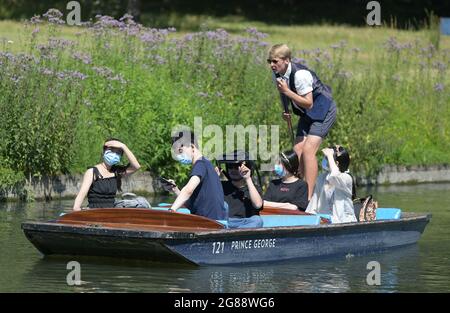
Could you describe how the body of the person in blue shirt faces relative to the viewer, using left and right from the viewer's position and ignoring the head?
facing to the left of the viewer

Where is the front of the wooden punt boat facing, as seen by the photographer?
facing the viewer and to the left of the viewer

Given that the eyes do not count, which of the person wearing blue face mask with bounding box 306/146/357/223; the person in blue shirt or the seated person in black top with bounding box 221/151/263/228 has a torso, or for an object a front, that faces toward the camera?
the seated person in black top

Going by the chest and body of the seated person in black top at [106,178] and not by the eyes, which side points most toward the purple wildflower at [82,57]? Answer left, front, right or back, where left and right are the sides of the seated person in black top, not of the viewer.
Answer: back

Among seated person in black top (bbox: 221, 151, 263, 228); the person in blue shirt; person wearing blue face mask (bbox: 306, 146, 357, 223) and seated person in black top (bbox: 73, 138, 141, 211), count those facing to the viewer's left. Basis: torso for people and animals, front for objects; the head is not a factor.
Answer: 2

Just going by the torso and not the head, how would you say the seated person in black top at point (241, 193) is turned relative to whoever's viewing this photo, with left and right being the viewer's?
facing the viewer

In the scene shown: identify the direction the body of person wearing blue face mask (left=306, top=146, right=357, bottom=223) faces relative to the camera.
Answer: to the viewer's left

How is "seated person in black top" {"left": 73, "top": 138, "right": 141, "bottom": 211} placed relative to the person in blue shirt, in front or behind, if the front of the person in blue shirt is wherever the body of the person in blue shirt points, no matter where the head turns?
in front

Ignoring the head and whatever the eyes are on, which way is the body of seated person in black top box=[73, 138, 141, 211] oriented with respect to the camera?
toward the camera

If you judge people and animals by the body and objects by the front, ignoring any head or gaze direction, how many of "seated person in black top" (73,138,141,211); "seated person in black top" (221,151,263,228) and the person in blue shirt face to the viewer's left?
1

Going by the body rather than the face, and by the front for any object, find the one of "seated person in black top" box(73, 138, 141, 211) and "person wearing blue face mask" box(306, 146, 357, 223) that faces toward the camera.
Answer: the seated person in black top

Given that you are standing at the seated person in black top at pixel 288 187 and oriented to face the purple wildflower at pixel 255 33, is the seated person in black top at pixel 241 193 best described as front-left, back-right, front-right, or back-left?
back-left

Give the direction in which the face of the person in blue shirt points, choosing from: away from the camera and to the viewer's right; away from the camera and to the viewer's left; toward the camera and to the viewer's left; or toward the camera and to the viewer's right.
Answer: toward the camera and to the viewer's left

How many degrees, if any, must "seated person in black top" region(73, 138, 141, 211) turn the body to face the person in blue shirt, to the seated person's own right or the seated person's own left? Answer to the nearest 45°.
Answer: approximately 45° to the seated person's own left

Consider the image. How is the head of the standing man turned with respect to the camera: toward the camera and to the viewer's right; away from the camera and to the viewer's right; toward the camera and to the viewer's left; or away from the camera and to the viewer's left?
toward the camera and to the viewer's left

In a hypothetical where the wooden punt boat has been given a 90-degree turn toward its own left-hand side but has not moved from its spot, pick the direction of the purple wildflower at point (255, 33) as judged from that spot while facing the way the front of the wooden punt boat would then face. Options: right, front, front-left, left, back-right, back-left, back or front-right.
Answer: back-left
